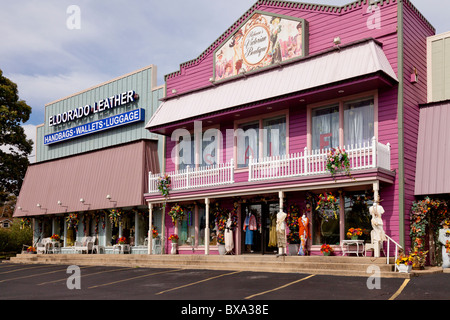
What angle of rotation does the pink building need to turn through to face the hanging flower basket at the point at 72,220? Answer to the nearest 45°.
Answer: approximately 90° to its right

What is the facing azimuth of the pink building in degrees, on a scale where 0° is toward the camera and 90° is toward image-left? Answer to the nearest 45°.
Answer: approximately 45°
